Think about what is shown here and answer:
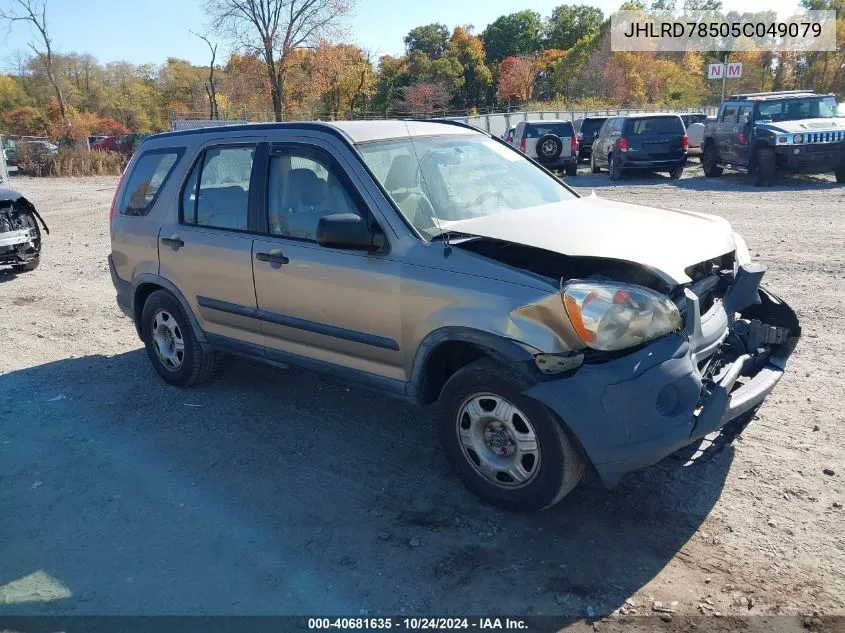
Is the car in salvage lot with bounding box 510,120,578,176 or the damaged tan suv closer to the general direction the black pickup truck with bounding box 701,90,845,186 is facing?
the damaged tan suv

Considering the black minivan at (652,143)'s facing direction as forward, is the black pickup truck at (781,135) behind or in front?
behind

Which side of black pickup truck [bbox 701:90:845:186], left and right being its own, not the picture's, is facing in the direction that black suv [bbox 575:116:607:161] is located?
back

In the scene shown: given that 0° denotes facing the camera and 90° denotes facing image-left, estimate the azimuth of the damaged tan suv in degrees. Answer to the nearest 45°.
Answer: approximately 315°

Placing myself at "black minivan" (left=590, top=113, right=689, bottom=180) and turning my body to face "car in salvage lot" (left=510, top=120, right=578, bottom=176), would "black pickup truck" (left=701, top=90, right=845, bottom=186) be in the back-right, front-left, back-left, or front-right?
back-left

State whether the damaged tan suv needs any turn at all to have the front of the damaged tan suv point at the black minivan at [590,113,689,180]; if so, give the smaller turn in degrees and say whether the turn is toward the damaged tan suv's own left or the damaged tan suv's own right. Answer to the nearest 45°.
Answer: approximately 135° to the damaged tan suv's own left

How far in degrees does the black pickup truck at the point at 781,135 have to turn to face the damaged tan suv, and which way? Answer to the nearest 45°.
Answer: approximately 45° to its right

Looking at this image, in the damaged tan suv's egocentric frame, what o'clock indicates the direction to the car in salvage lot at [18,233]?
The car in salvage lot is roughly at 6 o'clock from the damaged tan suv.

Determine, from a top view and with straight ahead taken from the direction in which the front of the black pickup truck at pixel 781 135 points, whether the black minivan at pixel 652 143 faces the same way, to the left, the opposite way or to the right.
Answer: the opposite way

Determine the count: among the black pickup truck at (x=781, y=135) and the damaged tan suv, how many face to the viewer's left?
0

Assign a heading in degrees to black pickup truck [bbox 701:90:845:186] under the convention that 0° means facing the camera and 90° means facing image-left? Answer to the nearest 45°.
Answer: approximately 315°

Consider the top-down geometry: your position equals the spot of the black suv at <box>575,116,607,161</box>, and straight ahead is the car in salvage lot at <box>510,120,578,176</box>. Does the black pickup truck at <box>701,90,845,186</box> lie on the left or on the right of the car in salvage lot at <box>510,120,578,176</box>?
left

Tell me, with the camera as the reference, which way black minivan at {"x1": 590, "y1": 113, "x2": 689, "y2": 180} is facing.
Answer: facing away from the viewer and to the left of the viewer

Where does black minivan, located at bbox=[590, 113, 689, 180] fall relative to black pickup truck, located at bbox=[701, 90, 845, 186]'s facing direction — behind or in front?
behind

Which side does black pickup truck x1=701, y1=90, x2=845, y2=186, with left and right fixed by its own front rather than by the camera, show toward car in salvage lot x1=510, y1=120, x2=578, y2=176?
back
